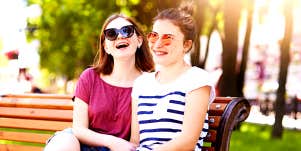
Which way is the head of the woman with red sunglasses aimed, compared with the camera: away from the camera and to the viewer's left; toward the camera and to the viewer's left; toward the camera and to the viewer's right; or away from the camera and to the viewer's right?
toward the camera and to the viewer's left

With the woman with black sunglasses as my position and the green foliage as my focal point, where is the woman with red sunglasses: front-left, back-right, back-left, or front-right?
back-right

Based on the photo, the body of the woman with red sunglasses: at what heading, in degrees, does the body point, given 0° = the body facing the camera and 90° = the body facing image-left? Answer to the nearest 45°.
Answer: approximately 45°

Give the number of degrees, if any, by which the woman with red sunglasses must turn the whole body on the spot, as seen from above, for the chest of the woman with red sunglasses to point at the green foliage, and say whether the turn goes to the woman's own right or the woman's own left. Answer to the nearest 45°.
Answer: approximately 135° to the woman's own right

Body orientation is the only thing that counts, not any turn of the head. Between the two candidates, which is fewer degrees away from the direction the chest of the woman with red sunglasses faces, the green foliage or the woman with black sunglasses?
the woman with black sunglasses

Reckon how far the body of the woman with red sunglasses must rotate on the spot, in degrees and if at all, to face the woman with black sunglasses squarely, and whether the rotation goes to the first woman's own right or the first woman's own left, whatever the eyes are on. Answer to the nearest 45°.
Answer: approximately 90° to the first woman's own right
